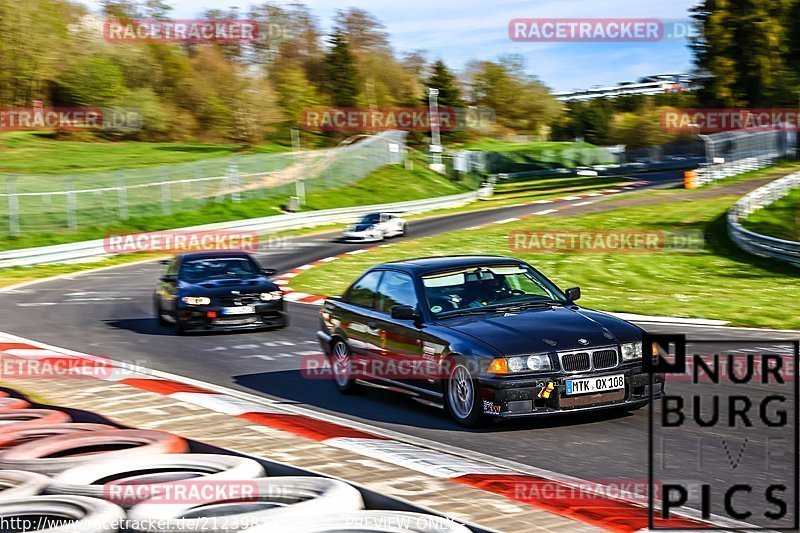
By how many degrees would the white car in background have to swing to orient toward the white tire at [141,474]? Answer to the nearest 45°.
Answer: approximately 45° to its left

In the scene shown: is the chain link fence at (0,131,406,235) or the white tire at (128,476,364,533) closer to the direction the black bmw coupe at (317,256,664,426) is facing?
the white tire

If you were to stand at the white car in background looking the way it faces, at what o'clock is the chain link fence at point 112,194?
The chain link fence is roughly at 2 o'clock from the white car in background.

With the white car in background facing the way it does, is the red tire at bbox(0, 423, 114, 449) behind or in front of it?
in front

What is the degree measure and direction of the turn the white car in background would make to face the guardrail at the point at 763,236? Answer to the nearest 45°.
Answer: approximately 90° to its left

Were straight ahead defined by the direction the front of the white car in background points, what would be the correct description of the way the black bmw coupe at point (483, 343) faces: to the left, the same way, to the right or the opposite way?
to the left

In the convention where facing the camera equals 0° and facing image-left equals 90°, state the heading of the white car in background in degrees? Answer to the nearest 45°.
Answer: approximately 45°
